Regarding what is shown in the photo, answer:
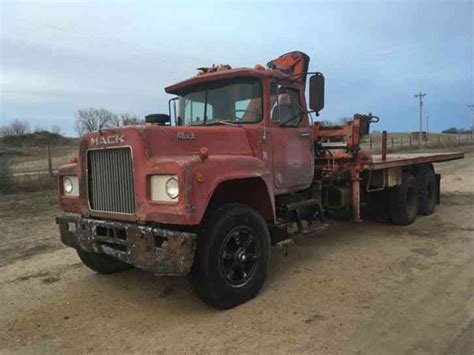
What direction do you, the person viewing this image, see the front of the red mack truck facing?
facing the viewer and to the left of the viewer
